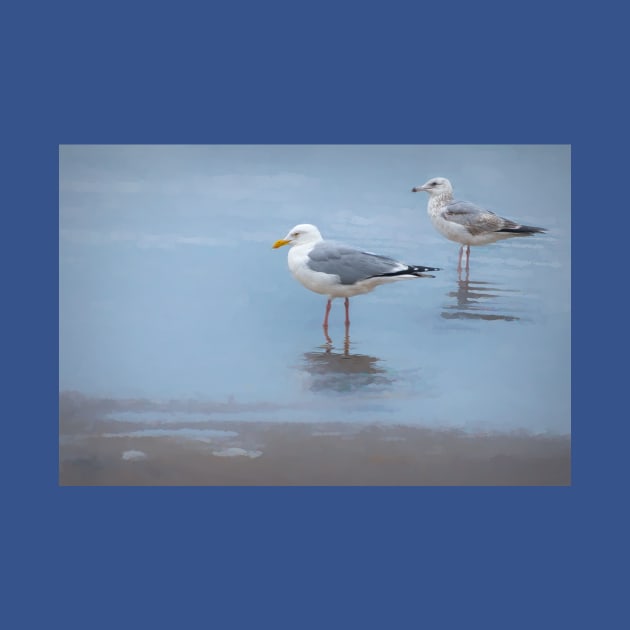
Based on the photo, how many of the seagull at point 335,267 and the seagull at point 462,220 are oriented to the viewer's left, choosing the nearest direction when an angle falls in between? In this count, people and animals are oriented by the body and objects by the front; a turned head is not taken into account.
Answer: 2

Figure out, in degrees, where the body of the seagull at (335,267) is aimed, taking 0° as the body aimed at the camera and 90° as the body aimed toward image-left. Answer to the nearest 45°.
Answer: approximately 90°

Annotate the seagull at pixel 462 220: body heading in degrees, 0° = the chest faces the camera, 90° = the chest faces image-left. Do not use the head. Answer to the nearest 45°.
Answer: approximately 90°
